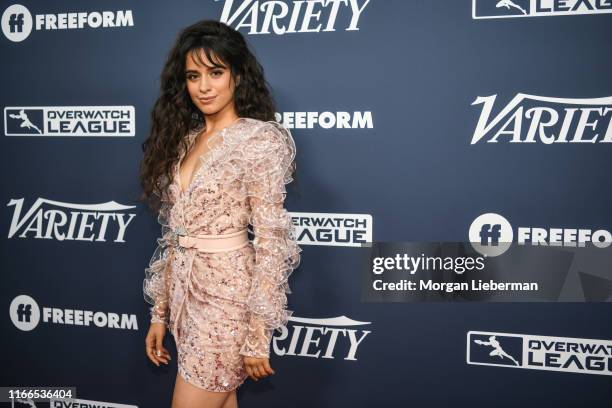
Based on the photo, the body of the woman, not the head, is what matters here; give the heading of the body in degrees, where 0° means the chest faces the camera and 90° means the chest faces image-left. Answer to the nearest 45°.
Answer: approximately 45°
